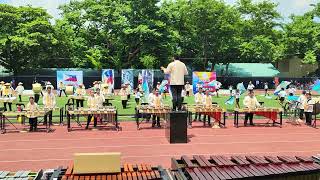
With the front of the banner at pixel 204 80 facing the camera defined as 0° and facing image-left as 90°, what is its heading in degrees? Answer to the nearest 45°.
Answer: approximately 0°

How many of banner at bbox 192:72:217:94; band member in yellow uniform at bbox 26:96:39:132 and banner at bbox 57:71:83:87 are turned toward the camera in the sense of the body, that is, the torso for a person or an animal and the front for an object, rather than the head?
3

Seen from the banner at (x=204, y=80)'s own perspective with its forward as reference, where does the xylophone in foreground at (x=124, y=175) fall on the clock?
The xylophone in foreground is roughly at 12 o'clock from the banner.

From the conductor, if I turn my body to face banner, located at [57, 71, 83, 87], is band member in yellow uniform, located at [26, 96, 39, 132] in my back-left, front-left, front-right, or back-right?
front-left

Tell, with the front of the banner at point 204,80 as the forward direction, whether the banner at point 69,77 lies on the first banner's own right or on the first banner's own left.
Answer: on the first banner's own right

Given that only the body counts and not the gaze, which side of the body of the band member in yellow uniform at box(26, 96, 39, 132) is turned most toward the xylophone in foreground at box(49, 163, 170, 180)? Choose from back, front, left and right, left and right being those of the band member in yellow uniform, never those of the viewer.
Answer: front

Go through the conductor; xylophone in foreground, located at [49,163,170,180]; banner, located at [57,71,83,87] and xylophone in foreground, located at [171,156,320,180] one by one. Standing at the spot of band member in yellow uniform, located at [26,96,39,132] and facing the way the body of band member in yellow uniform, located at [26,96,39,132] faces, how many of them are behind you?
1

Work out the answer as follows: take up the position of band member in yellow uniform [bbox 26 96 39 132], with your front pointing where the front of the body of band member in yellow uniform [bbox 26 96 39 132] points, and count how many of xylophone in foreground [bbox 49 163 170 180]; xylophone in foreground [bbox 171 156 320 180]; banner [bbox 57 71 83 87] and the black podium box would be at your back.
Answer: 1

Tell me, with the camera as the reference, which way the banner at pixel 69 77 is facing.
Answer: facing the viewer

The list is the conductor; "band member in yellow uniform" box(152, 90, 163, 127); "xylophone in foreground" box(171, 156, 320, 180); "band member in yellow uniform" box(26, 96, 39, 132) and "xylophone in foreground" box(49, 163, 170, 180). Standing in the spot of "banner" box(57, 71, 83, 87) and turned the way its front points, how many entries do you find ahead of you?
5

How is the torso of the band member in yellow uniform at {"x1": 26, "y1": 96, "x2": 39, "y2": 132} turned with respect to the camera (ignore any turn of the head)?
toward the camera

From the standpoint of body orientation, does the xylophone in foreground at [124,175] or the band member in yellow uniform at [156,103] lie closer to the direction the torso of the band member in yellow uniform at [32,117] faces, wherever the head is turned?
the xylophone in foreground

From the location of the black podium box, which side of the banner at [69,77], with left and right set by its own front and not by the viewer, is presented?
front

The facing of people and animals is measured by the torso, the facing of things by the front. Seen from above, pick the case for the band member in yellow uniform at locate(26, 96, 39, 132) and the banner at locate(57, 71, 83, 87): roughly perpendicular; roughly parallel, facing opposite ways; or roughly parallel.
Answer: roughly parallel

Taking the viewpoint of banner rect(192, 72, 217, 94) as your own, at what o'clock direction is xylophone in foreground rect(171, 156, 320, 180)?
The xylophone in foreground is roughly at 12 o'clock from the banner.

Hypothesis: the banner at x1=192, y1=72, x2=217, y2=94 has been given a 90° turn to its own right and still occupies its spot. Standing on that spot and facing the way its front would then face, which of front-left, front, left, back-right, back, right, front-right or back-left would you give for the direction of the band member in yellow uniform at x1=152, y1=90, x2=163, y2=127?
left

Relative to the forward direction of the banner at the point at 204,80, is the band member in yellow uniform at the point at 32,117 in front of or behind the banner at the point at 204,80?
in front
